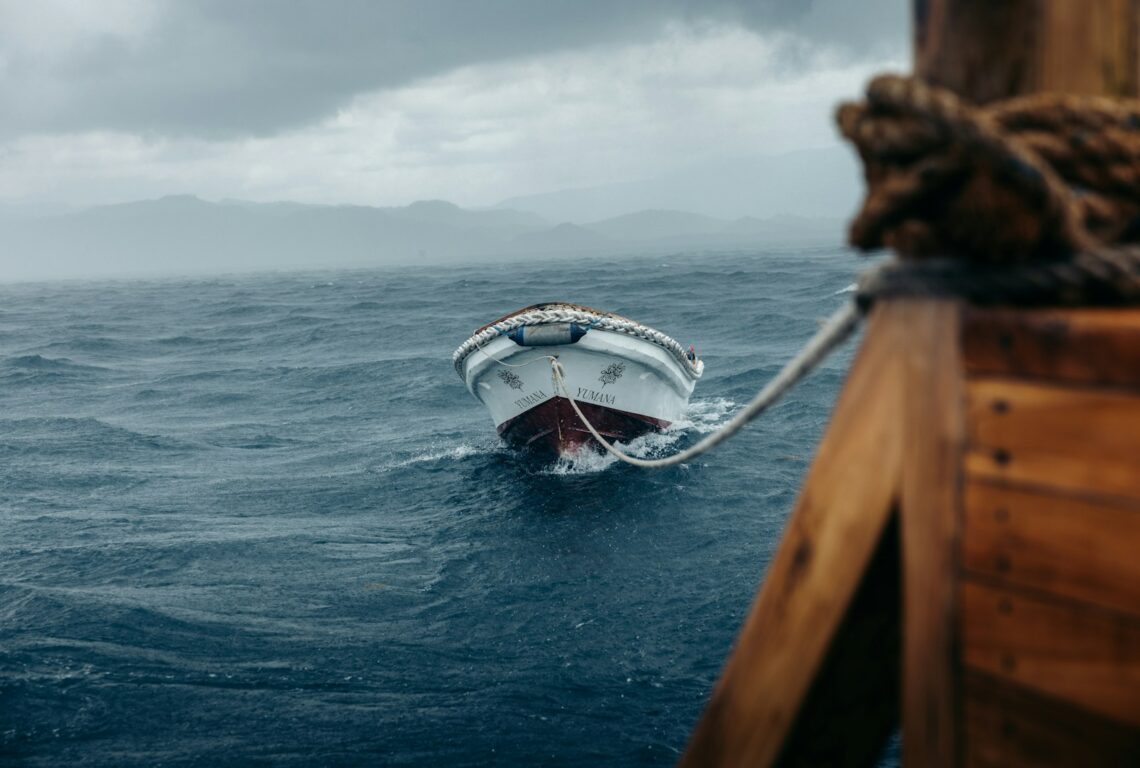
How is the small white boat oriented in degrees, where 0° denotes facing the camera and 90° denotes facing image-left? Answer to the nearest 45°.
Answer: approximately 0°
